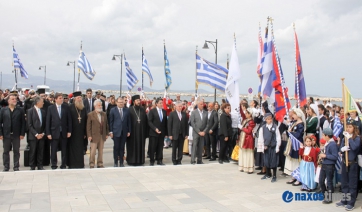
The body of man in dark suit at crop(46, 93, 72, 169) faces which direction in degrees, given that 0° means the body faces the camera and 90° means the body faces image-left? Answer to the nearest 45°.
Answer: approximately 0°

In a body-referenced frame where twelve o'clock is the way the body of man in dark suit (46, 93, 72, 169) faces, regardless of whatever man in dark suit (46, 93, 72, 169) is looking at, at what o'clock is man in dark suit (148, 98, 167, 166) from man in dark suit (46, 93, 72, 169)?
man in dark suit (148, 98, 167, 166) is roughly at 9 o'clock from man in dark suit (46, 93, 72, 169).

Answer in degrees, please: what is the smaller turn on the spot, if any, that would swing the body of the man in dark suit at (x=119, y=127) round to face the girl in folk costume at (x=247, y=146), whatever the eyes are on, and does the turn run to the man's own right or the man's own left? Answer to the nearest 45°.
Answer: approximately 90° to the man's own left

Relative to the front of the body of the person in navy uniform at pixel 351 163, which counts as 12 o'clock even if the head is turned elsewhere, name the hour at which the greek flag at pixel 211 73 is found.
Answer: The greek flag is roughly at 3 o'clock from the person in navy uniform.

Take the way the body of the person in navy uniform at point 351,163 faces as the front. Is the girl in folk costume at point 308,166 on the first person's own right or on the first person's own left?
on the first person's own right

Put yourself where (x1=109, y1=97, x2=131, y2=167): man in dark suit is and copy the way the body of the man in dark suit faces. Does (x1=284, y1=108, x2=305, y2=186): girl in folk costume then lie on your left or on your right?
on your left

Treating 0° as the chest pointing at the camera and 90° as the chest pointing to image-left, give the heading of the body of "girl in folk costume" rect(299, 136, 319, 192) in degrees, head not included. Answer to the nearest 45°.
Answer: approximately 0°

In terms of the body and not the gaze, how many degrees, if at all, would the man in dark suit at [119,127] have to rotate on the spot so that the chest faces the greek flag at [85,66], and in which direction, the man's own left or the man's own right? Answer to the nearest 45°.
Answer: approximately 180°

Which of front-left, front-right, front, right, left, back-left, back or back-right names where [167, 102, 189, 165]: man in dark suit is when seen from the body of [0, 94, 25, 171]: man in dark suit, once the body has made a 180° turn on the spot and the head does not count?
right

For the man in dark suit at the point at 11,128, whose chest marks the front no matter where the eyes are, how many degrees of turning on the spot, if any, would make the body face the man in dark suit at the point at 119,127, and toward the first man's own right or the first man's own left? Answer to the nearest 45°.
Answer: approximately 90° to the first man's own left
